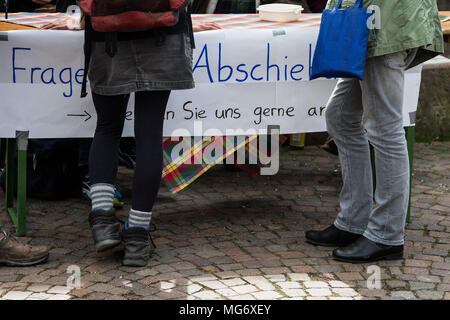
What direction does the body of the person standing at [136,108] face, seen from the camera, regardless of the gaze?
away from the camera

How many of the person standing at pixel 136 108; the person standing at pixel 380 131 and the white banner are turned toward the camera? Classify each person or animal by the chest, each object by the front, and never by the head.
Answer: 1

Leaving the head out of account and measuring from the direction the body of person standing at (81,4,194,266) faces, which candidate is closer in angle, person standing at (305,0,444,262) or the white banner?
the white banner

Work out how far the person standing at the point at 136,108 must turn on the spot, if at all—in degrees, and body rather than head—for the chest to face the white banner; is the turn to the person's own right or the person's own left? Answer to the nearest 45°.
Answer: approximately 45° to the person's own right

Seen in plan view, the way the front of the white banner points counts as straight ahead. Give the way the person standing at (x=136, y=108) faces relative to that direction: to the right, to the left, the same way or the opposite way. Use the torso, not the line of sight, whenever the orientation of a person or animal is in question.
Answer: the opposite way

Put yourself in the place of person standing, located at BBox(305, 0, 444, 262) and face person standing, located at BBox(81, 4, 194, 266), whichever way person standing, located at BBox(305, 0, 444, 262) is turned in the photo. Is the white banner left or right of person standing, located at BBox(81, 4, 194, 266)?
right

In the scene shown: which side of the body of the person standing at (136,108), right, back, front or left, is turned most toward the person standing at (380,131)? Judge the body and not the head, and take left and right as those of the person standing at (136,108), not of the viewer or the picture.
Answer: right

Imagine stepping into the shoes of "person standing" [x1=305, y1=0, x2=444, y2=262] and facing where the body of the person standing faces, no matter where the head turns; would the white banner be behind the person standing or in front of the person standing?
in front

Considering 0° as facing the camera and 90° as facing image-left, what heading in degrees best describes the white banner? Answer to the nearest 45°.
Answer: approximately 0°

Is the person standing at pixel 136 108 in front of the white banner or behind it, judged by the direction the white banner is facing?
in front
